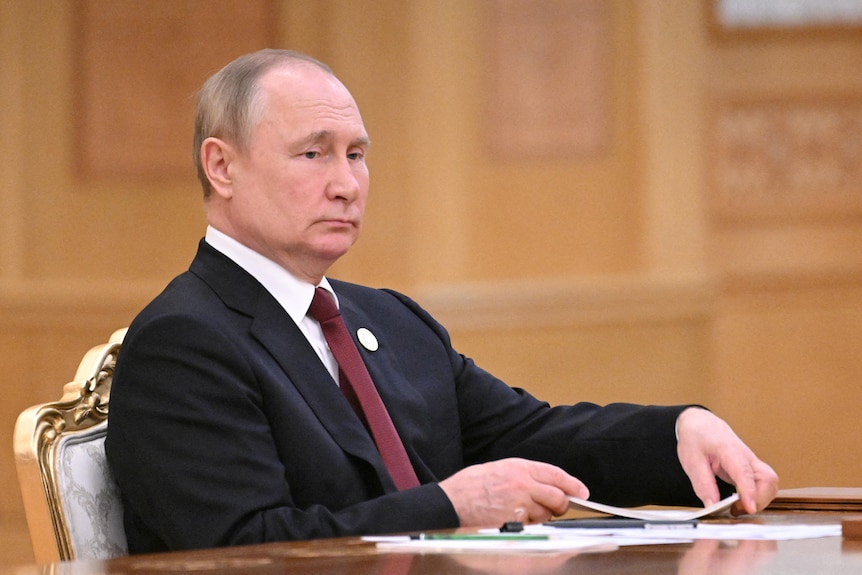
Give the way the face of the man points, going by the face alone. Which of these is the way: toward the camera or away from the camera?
toward the camera

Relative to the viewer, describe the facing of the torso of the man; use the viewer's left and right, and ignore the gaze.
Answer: facing the viewer and to the right of the viewer

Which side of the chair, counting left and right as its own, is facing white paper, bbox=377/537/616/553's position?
front

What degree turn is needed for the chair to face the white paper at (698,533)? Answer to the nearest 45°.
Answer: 0° — it already faces it

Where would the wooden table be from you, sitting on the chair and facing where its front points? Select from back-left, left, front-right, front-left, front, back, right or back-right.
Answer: front

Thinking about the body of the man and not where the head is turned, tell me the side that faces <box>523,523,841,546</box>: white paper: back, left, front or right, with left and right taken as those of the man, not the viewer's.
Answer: front

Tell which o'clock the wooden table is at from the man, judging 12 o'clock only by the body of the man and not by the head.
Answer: The wooden table is roughly at 1 o'clock from the man.

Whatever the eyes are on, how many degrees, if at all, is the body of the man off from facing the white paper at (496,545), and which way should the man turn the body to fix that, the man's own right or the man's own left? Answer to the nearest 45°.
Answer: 0° — they already face it
